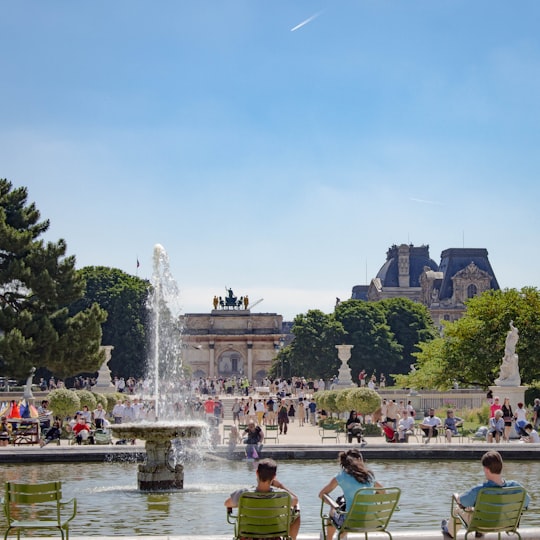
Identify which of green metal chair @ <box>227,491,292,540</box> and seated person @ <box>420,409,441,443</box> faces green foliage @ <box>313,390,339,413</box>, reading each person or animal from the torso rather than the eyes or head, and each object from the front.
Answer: the green metal chair

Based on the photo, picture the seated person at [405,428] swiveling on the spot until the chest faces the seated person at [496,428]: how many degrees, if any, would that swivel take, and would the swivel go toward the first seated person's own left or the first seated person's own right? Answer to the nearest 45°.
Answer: approximately 90° to the first seated person's own left

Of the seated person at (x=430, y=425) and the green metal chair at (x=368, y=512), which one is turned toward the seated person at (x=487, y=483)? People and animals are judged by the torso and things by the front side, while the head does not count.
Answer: the seated person at (x=430, y=425)

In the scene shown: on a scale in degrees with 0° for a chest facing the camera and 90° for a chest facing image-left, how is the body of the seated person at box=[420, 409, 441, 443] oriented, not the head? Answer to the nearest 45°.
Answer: approximately 0°

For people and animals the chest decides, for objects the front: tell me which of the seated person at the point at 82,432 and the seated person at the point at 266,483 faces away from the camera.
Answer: the seated person at the point at 266,483

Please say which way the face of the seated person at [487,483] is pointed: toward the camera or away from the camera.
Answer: away from the camera

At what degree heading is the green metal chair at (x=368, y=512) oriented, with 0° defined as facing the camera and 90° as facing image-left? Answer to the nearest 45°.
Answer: approximately 135°

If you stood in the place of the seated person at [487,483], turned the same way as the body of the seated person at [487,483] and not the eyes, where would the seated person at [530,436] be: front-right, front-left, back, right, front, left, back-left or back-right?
front-right

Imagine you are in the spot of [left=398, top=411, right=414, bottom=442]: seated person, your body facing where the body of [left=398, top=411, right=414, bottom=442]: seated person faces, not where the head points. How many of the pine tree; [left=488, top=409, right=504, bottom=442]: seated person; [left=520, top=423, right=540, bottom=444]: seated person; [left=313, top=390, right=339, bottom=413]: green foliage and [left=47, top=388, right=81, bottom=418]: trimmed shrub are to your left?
2

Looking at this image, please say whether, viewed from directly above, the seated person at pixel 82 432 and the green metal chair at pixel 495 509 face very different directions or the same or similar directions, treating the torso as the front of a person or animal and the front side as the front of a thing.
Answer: very different directions

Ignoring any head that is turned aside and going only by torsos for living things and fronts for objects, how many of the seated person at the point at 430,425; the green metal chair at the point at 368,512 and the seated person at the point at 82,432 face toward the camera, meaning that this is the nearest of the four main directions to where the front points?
2

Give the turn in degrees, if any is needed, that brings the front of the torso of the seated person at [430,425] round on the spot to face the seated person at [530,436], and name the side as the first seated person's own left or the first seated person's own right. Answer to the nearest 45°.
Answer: approximately 45° to the first seated person's own left

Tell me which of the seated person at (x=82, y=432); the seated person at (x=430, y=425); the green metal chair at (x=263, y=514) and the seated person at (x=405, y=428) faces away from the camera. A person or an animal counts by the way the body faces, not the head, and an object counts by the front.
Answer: the green metal chair

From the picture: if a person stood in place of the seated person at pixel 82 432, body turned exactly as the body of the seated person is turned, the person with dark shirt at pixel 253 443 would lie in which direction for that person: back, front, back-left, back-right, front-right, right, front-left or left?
front-left

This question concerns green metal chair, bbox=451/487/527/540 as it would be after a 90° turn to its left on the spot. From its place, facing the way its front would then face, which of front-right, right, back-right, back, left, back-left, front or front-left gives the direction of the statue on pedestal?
back-right

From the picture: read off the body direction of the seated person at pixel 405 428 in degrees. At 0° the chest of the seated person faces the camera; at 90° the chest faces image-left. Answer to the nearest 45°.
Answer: approximately 45°

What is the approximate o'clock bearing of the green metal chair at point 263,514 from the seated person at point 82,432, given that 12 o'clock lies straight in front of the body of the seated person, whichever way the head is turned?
The green metal chair is roughly at 12 o'clock from the seated person.
